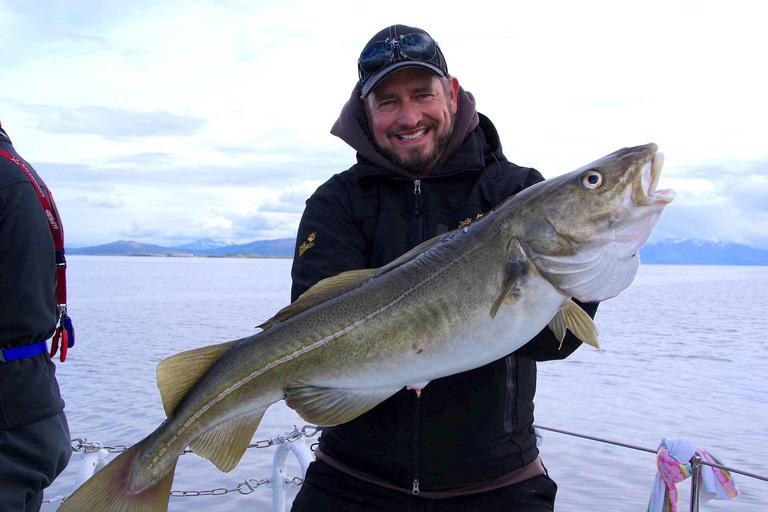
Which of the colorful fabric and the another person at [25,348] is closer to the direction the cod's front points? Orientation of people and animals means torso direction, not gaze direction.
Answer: the colorful fabric

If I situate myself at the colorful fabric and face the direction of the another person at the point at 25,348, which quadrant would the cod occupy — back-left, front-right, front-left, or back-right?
front-left

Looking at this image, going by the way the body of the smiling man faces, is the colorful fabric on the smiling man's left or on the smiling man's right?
on the smiling man's left

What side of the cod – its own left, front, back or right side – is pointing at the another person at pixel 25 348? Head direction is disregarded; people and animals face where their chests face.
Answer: back

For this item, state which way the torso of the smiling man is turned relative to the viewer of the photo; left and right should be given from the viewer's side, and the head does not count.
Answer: facing the viewer

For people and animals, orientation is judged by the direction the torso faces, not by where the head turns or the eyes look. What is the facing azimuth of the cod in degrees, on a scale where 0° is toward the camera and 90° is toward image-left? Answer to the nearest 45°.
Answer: approximately 270°

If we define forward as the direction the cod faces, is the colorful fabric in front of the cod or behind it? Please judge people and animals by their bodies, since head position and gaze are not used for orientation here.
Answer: in front

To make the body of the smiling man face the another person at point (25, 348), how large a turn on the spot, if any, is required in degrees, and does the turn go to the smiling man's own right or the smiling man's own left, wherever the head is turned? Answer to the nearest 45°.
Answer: approximately 90° to the smiling man's own right
